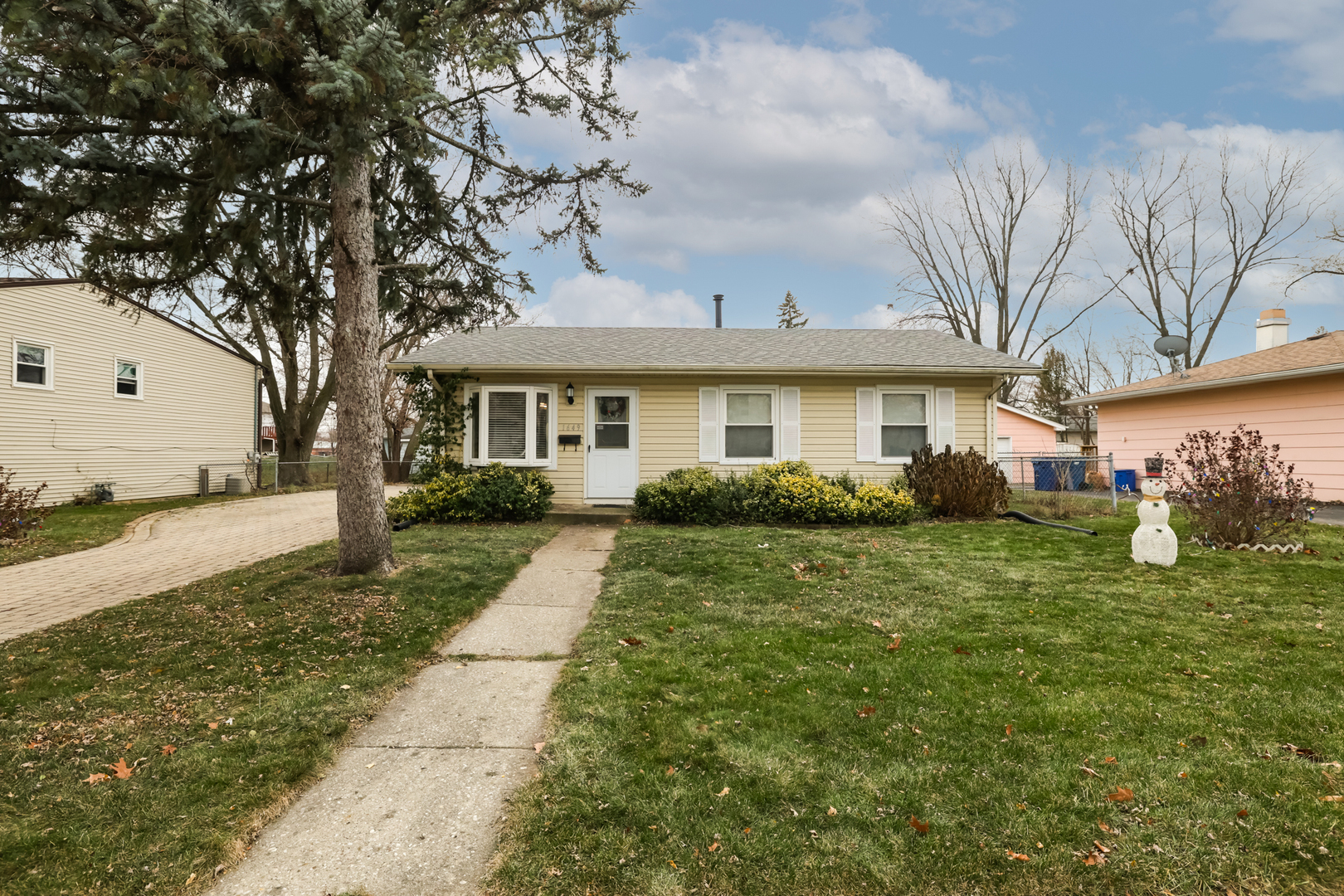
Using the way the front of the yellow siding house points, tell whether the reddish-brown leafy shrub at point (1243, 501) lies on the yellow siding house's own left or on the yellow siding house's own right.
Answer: on the yellow siding house's own left

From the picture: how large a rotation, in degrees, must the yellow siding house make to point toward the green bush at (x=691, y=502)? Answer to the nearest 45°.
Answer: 0° — it already faces it

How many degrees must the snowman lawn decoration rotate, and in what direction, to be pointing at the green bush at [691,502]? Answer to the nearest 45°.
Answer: approximately 90° to its right

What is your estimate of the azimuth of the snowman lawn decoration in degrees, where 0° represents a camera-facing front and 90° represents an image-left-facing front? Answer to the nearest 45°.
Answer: approximately 0°

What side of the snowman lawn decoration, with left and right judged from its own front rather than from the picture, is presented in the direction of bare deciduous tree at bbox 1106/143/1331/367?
back

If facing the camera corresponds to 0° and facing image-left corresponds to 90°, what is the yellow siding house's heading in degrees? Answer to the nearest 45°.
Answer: approximately 0°

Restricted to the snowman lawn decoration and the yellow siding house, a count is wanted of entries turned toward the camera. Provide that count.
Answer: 2

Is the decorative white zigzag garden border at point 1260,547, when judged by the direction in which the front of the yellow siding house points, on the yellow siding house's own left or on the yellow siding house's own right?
on the yellow siding house's own left

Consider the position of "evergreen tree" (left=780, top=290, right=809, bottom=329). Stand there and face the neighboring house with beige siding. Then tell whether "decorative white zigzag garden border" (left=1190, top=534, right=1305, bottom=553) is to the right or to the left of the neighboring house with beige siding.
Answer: left

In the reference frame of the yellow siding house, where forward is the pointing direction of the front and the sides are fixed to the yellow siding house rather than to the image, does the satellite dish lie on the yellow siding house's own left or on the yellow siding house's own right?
on the yellow siding house's own left

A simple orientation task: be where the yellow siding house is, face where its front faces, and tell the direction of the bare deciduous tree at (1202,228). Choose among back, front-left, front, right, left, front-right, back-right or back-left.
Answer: back-left

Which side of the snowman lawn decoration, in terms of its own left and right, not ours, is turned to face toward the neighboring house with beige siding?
right
